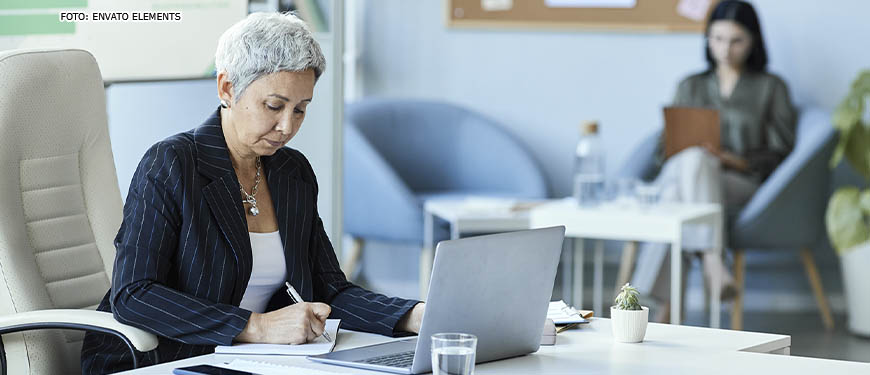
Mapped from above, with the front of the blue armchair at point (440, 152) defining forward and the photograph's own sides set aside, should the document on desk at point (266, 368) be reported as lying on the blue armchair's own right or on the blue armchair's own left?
on the blue armchair's own right

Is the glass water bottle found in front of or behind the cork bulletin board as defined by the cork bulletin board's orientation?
in front

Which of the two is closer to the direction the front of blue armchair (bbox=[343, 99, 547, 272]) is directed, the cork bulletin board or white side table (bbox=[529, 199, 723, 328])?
the white side table

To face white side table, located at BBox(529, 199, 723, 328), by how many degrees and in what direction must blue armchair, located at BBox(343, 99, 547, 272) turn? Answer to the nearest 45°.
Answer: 0° — it already faces it

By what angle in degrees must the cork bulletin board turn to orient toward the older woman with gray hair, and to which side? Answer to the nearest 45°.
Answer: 0° — it already faces them

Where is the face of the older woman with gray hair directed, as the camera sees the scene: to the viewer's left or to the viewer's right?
to the viewer's right

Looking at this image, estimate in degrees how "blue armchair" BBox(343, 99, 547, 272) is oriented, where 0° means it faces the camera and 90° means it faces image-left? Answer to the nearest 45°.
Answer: approximately 315°

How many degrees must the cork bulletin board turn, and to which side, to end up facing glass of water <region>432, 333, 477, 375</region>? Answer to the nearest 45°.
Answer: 0° — it already faces it

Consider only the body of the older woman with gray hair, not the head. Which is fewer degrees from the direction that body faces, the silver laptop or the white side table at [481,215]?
the silver laptop

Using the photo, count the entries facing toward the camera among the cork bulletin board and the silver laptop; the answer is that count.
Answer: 1

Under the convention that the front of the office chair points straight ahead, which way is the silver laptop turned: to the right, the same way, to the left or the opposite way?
the opposite way
